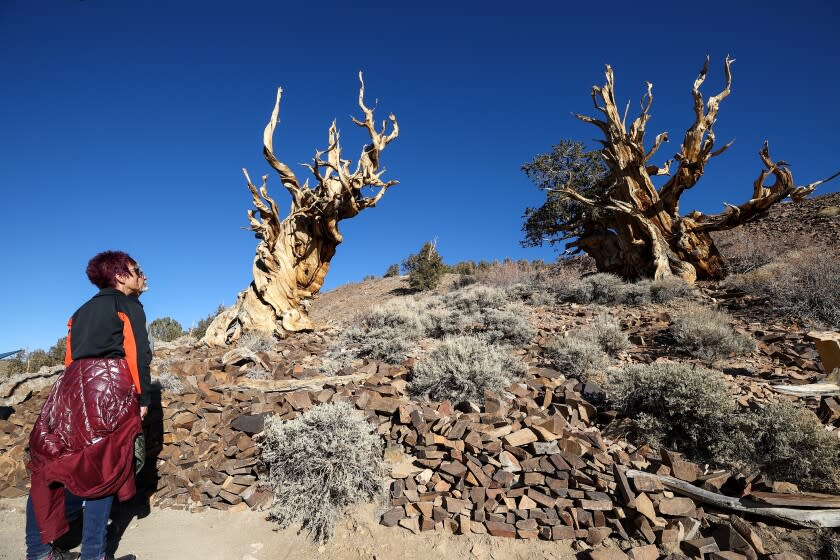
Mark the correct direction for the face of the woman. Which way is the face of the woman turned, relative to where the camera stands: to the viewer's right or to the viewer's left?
to the viewer's right

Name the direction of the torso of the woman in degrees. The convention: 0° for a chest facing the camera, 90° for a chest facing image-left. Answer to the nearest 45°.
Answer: approximately 225°

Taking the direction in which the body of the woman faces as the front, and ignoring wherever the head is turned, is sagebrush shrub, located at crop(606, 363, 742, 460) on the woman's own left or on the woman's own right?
on the woman's own right

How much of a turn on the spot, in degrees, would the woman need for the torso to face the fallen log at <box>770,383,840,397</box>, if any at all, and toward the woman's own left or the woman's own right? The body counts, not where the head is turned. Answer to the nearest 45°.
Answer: approximately 90° to the woman's own right

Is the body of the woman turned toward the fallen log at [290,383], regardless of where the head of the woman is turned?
yes
